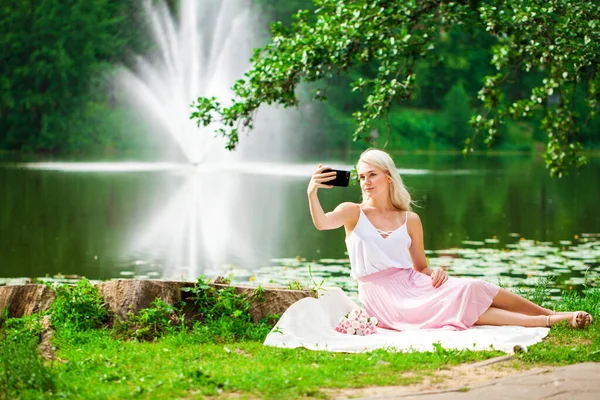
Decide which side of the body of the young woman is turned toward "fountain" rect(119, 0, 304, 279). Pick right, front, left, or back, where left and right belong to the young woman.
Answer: back

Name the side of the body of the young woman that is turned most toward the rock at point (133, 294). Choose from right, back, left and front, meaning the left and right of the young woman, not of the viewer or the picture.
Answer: right

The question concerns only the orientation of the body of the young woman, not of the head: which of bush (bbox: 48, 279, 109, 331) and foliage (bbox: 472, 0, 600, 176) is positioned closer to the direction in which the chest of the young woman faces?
the bush

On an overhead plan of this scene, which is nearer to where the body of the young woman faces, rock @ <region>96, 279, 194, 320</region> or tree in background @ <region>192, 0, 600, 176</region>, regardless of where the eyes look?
the rock

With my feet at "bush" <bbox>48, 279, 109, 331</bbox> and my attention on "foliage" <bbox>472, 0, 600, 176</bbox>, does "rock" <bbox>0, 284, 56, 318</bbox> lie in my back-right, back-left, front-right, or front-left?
back-left

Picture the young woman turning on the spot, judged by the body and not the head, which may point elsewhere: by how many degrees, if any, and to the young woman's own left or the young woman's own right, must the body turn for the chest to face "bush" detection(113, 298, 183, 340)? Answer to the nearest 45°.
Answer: approximately 90° to the young woman's own right

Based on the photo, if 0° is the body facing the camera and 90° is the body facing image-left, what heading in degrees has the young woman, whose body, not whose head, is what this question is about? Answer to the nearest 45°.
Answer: approximately 0°
